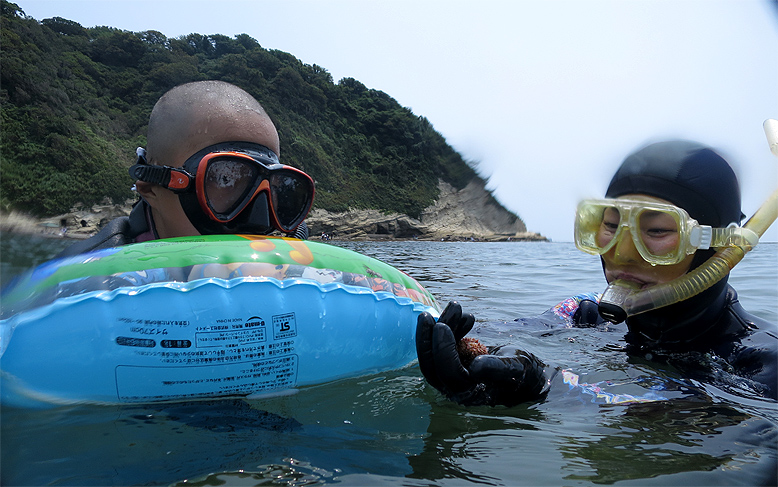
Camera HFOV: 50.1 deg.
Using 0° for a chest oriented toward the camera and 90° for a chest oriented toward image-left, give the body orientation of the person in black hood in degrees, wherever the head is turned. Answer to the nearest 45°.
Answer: approximately 45°

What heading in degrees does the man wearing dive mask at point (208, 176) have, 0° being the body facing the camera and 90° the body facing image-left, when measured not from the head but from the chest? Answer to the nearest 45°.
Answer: approximately 315°

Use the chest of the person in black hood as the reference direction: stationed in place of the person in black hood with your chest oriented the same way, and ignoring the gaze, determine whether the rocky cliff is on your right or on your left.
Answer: on your right

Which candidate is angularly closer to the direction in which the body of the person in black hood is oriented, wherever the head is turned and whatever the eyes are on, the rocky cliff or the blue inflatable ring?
the blue inflatable ring
